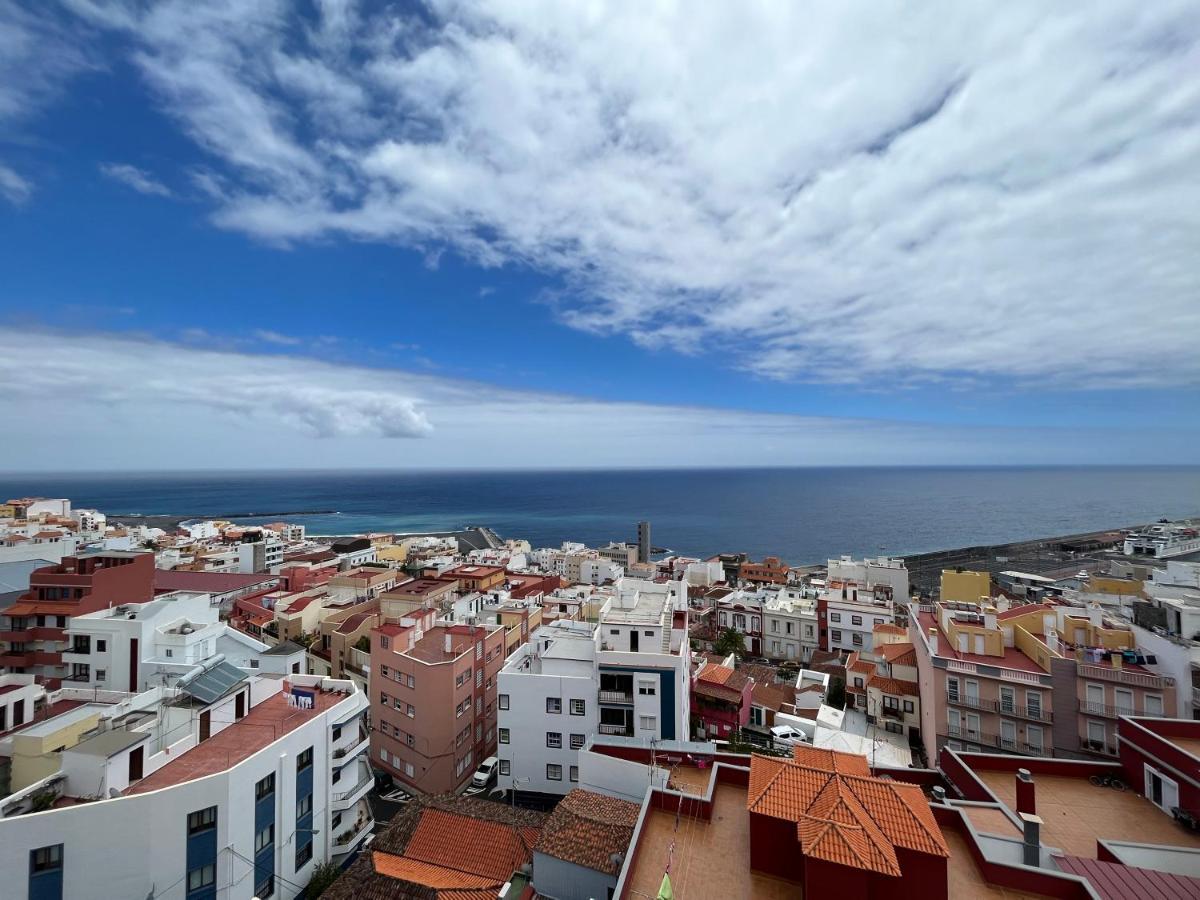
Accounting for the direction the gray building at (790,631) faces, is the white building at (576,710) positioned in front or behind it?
in front

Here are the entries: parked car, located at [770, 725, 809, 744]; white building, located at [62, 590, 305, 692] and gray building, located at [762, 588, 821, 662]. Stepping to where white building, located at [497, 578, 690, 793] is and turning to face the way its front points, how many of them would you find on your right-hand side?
1

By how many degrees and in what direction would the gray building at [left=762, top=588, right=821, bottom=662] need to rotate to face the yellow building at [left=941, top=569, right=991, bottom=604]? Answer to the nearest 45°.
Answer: approximately 90° to its left

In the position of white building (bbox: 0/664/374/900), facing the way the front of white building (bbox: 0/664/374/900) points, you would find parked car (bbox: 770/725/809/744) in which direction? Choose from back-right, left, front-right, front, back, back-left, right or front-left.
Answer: front-left

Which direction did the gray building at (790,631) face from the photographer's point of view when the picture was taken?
facing the viewer

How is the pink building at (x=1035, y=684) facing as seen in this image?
toward the camera

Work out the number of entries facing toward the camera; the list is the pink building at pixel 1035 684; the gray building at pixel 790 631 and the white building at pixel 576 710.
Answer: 3

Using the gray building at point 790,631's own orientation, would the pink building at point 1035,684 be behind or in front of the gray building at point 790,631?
in front

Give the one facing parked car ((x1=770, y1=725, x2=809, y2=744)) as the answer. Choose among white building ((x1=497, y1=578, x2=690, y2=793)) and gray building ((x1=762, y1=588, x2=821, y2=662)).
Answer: gray building ((x1=762, y1=588, x2=821, y2=662))

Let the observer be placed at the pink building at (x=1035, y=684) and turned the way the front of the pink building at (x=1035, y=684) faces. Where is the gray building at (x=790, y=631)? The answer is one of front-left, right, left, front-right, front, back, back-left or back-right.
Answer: back-right

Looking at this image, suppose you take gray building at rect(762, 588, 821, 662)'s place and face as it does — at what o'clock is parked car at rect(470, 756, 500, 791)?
The parked car is roughly at 1 o'clock from the gray building.

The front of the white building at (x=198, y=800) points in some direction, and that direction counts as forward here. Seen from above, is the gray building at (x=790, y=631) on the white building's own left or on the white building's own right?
on the white building's own left
